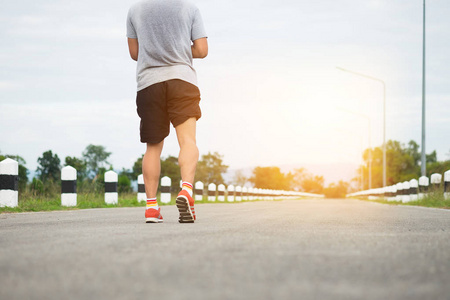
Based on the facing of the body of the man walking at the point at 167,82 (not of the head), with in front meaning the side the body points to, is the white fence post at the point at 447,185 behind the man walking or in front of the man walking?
in front

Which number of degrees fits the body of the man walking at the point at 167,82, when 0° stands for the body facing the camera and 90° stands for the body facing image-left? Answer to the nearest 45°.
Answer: approximately 180°

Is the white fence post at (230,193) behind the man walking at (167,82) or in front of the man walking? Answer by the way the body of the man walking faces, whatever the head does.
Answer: in front

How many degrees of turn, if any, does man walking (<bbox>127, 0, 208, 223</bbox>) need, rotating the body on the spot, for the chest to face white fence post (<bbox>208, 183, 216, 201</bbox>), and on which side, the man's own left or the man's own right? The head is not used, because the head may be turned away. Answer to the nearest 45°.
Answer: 0° — they already face it

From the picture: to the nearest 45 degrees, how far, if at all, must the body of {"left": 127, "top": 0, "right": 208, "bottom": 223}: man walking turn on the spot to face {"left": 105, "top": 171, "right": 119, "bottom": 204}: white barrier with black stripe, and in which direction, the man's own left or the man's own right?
0° — they already face it

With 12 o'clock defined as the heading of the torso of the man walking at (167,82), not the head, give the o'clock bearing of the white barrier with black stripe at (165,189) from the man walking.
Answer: The white barrier with black stripe is roughly at 12 o'clock from the man walking.

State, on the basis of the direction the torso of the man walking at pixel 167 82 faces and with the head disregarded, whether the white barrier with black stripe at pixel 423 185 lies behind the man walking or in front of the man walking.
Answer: in front
